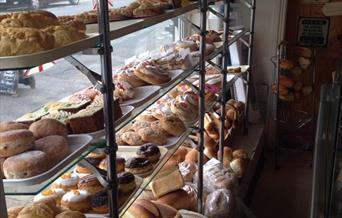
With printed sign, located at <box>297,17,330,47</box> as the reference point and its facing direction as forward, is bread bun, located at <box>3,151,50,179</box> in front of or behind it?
in front

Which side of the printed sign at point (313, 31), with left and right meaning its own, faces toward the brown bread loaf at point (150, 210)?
front

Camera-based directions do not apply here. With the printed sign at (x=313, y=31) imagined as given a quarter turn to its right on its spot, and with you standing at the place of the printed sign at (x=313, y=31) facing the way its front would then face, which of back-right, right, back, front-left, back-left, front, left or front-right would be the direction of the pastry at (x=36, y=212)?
left

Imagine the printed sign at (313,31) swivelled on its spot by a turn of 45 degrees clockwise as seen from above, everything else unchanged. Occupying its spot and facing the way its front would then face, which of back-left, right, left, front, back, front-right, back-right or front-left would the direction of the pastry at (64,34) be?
front-left

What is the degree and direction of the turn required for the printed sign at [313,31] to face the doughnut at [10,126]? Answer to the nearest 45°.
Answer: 0° — it already faces it

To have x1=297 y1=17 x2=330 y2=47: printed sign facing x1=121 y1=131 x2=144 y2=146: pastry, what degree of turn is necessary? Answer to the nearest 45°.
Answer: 0° — it already faces it

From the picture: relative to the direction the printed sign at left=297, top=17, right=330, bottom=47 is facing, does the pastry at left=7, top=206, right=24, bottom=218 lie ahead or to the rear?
ahead

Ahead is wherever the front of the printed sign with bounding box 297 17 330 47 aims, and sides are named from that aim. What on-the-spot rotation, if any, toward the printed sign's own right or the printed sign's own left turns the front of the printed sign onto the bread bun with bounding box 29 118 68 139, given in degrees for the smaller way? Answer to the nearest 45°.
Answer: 0° — it already faces it

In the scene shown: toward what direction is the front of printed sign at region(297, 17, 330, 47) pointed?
toward the camera

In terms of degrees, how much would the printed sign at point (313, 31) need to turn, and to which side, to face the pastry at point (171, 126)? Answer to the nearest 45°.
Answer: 0° — it already faces it

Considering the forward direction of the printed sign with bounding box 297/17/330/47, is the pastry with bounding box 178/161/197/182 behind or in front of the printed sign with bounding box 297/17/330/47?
in front

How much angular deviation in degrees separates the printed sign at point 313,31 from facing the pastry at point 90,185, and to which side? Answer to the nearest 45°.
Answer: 0° — it already faces it
